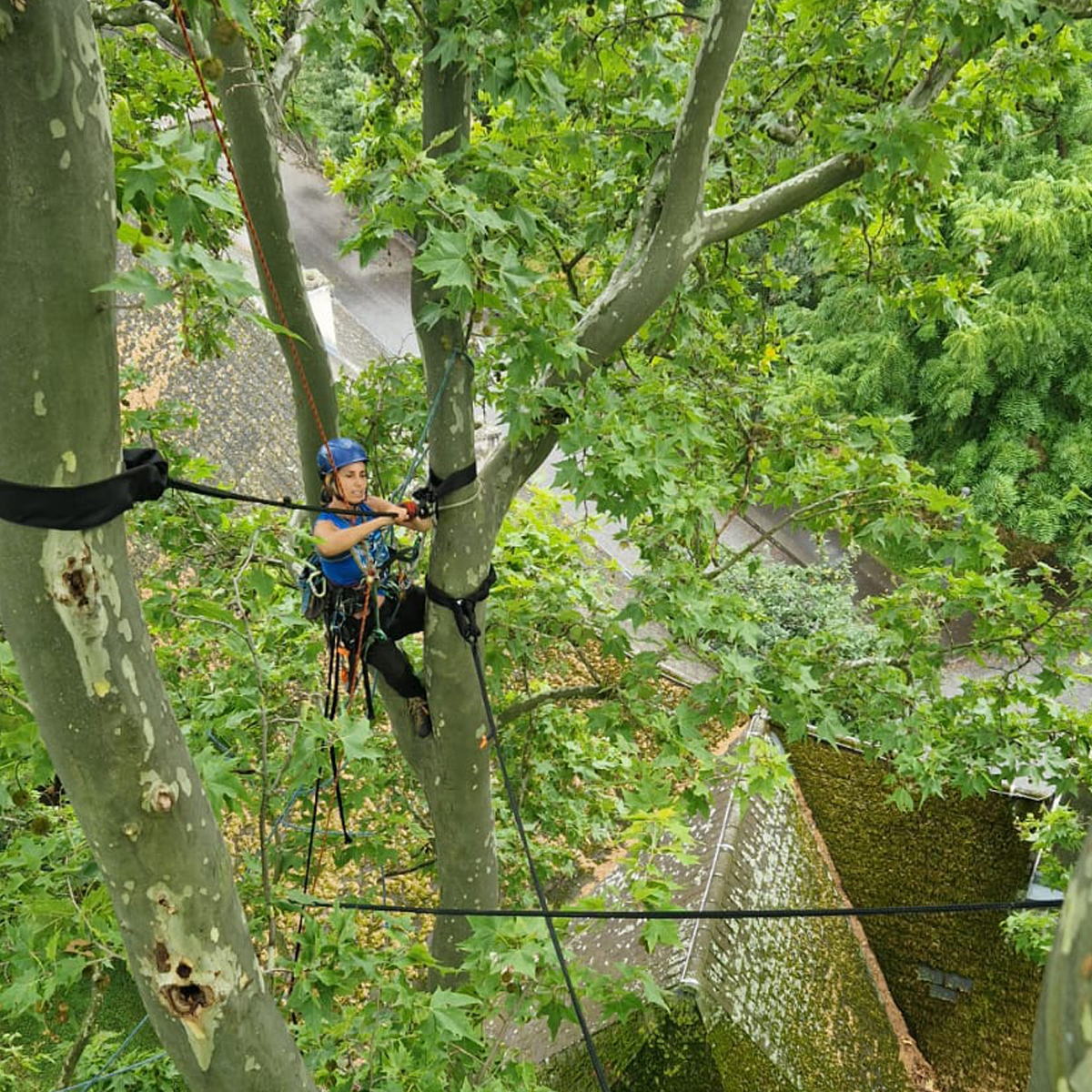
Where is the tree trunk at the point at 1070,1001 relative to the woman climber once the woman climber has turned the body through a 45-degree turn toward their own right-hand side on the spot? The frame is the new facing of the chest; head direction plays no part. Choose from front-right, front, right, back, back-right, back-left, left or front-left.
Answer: front

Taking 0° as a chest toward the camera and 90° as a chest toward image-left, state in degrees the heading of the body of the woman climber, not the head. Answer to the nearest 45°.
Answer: approximately 315°
